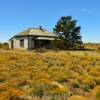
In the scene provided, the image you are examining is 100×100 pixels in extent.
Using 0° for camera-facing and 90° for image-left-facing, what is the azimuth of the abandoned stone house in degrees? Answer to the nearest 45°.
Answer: approximately 315°
